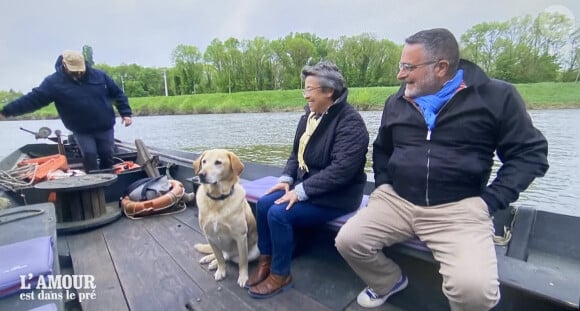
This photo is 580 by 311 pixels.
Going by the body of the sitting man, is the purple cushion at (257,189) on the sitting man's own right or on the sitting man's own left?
on the sitting man's own right

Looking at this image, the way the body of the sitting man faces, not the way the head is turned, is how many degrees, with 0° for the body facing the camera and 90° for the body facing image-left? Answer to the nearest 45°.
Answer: approximately 45°

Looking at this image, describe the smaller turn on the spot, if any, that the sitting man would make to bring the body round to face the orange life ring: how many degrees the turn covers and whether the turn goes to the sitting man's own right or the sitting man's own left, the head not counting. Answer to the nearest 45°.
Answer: approximately 45° to the sitting man's own right

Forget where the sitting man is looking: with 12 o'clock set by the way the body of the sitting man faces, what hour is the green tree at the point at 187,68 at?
The green tree is roughly at 3 o'clock from the sitting man.

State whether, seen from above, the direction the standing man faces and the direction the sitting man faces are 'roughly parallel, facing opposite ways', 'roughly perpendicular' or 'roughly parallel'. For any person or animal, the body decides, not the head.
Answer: roughly perpendicular

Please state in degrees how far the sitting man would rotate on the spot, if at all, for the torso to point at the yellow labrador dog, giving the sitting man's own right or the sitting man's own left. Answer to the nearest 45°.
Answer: approximately 45° to the sitting man's own right

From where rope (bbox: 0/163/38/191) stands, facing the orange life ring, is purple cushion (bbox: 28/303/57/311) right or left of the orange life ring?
right

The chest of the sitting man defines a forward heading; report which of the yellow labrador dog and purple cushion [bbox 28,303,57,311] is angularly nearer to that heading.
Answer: the purple cushion

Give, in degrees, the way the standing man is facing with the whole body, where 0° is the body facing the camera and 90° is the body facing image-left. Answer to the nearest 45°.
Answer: approximately 0°

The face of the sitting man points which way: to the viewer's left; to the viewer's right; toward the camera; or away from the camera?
to the viewer's left
